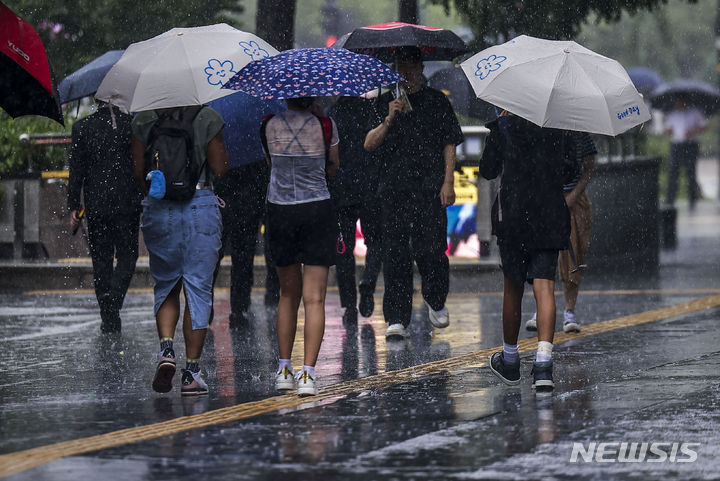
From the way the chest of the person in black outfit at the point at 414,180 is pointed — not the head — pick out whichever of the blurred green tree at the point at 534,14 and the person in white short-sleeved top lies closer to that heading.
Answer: the person in white short-sleeved top

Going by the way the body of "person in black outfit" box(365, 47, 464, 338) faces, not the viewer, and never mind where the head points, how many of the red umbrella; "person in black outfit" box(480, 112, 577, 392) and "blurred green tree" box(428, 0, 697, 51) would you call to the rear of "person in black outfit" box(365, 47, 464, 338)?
1

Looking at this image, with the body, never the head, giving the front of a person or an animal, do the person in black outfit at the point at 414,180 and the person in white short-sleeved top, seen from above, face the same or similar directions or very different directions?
very different directions

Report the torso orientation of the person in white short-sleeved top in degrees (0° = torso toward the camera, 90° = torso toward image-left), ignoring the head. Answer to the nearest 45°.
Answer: approximately 180°

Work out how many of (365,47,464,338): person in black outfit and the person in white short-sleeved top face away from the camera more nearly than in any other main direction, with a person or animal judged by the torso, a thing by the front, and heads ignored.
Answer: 1

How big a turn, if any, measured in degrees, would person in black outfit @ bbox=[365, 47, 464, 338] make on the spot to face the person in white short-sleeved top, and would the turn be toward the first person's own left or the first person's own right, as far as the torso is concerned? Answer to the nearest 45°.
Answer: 0° — they already face them

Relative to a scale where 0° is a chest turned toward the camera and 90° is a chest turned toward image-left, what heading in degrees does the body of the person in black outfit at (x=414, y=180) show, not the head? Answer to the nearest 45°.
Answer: approximately 0°

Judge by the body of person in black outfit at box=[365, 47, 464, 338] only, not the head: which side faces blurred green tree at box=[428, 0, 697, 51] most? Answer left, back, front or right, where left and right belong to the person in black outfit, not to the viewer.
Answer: back
